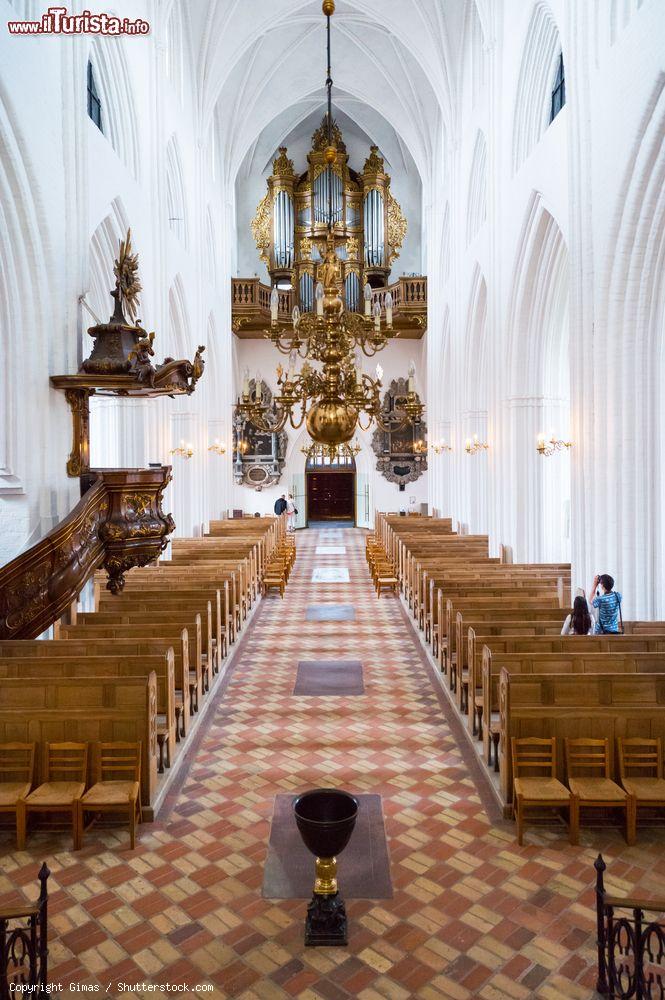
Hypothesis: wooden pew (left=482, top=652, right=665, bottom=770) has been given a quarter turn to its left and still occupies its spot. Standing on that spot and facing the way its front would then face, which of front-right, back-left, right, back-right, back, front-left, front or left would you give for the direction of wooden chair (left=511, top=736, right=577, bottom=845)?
right

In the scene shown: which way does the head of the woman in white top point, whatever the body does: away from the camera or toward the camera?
away from the camera

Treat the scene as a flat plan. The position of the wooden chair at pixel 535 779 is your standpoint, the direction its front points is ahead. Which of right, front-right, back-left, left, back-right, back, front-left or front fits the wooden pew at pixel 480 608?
back

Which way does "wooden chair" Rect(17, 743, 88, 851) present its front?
toward the camera

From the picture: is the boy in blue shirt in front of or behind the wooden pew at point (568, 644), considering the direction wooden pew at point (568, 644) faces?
behind

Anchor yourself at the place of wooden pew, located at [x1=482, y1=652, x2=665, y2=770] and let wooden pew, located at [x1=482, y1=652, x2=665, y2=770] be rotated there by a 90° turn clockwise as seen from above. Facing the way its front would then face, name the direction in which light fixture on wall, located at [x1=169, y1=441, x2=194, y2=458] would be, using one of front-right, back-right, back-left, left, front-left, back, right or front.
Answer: front-right

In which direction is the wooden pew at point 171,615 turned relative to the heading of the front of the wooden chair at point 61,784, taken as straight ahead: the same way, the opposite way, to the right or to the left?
the same way

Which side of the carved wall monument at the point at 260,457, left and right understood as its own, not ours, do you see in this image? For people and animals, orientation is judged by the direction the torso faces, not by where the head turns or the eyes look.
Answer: front

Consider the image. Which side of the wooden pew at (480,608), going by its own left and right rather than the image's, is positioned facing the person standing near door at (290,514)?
back

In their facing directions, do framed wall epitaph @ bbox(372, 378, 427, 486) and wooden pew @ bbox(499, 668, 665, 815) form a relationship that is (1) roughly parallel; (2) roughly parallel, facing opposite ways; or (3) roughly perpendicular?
roughly parallel

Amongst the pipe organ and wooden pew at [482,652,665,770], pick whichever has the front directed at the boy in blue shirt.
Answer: the pipe organ

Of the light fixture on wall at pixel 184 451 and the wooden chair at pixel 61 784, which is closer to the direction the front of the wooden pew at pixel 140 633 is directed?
the wooden chair

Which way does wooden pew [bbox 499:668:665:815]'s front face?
toward the camera

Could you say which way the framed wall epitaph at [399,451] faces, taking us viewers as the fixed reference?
facing the viewer

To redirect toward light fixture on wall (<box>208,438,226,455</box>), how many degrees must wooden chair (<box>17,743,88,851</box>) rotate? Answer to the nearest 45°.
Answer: approximately 180°

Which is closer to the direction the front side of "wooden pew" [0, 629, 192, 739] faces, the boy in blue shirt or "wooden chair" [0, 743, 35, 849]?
the wooden chair
